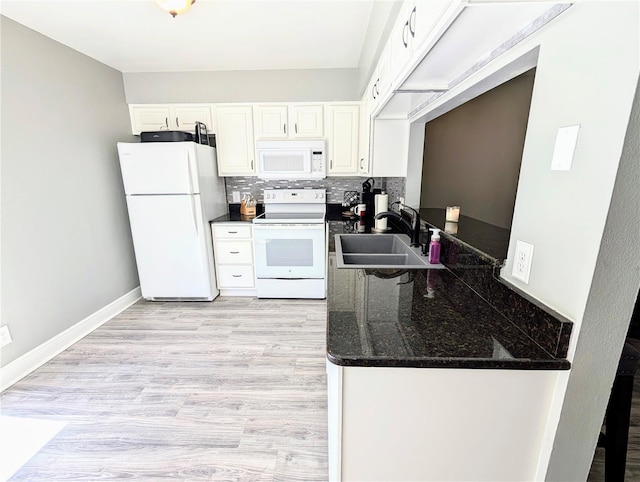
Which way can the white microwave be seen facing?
toward the camera

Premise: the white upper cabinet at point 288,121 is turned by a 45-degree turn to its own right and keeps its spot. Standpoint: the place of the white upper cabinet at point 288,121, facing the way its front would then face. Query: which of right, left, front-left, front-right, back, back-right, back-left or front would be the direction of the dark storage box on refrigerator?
front-right

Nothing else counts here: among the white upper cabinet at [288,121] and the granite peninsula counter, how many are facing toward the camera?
1

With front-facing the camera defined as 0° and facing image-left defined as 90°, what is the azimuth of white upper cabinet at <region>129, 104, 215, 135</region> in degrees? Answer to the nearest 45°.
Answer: approximately 0°

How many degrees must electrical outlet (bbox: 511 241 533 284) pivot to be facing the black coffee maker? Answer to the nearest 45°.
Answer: approximately 90° to its right

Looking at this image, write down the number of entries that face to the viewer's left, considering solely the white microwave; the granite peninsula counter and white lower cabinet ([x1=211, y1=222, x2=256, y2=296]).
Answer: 1

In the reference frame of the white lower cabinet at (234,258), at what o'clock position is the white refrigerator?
The white refrigerator is roughly at 3 o'clock from the white lower cabinet.

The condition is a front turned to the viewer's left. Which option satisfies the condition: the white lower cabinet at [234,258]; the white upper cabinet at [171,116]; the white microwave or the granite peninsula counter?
the granite peninsula counter

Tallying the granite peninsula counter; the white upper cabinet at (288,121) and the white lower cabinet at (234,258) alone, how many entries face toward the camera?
2

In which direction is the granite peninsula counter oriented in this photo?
to the viewer's left
